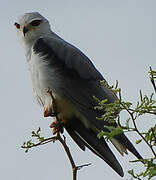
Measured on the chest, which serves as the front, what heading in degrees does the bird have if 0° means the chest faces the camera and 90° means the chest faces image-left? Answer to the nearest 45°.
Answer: approximately 45°
